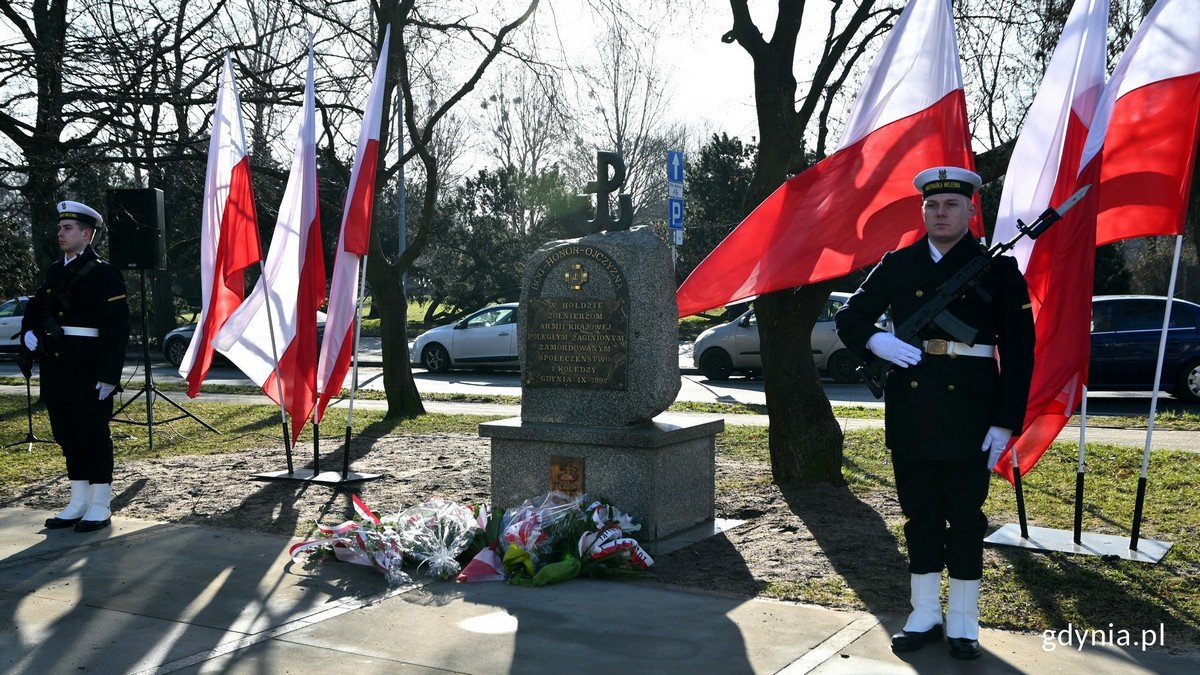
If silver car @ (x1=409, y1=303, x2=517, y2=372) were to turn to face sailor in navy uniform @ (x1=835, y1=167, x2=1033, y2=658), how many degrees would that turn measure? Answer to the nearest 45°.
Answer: approximately 90° to its left

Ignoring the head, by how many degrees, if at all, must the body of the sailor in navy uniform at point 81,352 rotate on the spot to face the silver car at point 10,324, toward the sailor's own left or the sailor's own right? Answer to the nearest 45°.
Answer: approximately 135° to the sailor's own right

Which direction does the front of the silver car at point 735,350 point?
to the viewer's left

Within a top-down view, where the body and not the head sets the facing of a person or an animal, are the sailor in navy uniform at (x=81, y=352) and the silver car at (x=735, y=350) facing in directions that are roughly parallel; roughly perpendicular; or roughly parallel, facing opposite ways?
roughly perpendicular

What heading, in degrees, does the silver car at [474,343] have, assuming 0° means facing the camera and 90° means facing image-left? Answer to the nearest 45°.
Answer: approximately 90°

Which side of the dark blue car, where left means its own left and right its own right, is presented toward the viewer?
left
